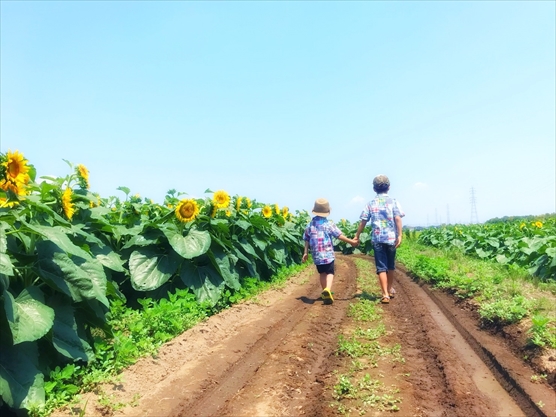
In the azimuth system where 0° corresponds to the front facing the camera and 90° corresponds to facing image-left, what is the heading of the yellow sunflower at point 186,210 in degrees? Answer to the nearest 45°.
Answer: approximately 0°

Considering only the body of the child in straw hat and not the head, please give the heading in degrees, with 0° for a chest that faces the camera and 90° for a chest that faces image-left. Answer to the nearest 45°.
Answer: approximately 180°

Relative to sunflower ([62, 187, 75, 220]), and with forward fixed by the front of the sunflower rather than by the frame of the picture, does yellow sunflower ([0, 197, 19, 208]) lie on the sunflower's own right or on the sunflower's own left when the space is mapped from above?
on the sunflower's own right

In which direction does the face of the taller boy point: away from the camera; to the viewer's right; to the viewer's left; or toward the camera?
away from the camera

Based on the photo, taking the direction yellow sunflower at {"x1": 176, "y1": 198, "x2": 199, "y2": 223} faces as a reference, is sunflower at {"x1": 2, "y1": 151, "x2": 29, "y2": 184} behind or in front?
in front

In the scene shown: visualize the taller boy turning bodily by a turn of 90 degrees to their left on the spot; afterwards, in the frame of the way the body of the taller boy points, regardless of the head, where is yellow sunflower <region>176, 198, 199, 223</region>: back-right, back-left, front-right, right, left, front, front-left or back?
front-left

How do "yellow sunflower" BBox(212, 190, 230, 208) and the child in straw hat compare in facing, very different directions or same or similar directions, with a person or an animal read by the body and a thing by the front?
very different directions

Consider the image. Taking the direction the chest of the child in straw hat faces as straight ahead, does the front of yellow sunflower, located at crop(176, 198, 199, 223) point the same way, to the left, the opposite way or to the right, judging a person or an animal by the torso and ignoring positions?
the opposite way

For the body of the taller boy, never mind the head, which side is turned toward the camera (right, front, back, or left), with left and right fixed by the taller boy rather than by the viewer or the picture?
back

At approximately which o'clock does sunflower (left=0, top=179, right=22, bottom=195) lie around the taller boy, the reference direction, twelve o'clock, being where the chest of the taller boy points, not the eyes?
The sunflower is roughly at 7 o'clock from the taller boy.

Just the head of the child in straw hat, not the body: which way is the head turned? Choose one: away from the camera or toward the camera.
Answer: away from the camera
